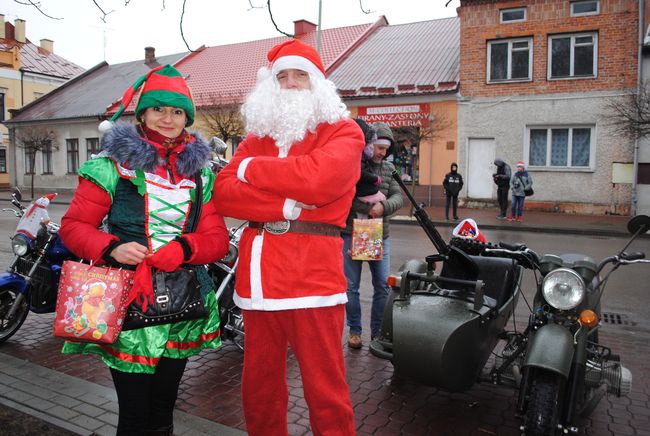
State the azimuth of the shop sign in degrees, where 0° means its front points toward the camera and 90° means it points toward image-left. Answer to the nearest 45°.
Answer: approximately 0°

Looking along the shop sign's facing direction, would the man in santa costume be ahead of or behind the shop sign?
ahead

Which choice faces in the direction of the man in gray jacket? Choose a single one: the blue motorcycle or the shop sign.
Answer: the shop sign

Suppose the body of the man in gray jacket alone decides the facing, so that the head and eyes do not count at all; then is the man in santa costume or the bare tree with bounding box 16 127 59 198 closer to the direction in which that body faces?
the man in santa costume

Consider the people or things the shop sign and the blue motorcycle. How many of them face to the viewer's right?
0

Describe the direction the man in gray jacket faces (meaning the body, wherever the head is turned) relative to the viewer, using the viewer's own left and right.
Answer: facing the viewer and to the left of the viewer

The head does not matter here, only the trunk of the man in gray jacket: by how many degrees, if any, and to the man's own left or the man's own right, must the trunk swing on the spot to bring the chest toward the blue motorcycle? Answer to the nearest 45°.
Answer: approximately 45° to the man's own right

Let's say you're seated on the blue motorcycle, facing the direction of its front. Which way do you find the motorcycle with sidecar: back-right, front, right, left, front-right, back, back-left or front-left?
left

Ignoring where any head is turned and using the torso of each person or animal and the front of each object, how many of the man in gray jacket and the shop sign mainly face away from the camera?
0

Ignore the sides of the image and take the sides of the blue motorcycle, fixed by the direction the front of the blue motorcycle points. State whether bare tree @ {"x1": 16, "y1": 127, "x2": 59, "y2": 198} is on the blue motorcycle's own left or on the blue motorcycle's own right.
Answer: on the blue motorcycle's own right

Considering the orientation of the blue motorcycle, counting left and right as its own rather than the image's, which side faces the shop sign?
back

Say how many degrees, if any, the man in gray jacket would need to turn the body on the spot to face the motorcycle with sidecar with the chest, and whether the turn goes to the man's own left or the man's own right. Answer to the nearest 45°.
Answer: approximately 90° to the man's own left
